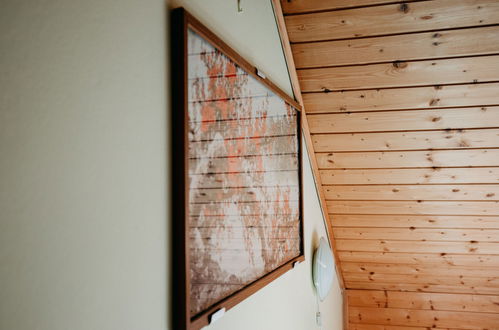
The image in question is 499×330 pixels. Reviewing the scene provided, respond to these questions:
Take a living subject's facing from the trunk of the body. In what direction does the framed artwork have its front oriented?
to the viewer's right

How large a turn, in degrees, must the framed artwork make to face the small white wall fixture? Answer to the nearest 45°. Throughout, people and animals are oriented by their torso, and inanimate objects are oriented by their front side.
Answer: approximately 45° to its left
